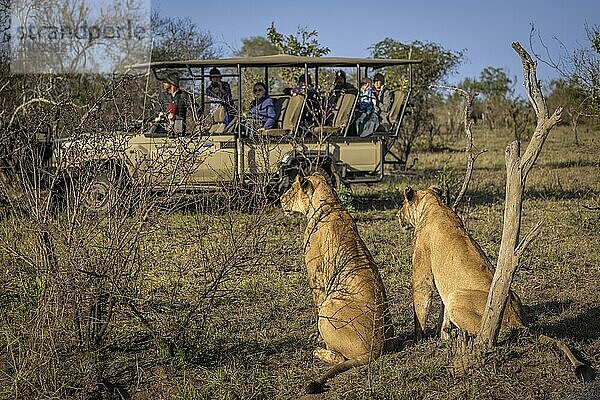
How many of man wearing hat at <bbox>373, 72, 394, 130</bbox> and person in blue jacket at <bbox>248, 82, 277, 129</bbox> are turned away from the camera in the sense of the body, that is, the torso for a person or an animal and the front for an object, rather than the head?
0

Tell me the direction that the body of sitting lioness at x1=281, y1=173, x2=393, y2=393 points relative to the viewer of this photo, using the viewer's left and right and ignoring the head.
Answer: facing away from the viewer and to the left of the viewer

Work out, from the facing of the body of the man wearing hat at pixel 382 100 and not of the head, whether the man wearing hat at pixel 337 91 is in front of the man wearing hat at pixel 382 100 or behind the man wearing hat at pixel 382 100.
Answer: in front

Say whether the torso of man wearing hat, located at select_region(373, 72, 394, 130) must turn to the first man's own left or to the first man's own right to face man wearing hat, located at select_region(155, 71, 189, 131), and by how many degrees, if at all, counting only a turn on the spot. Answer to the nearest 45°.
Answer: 0° — they already face them

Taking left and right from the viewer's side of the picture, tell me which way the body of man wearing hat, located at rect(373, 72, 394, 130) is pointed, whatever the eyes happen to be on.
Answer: facing the viewer and to the left of the viewer

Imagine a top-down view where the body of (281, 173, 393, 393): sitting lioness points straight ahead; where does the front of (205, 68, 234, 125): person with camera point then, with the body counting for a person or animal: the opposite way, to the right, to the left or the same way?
to the left

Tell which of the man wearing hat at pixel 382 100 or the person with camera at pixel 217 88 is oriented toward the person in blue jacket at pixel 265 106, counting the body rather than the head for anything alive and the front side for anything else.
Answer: the man wearing hat

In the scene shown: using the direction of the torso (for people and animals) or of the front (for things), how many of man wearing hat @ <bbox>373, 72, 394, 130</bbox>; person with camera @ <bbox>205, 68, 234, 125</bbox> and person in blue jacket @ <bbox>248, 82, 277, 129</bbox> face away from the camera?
0

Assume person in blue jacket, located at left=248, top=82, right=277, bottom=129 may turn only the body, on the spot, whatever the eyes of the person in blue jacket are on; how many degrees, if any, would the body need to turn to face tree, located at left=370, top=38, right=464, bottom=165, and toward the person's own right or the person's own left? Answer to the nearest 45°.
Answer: approximately 135° to the person's own right

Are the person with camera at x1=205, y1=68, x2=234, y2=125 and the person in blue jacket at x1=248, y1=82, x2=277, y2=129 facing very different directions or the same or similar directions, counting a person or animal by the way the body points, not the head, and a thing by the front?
same or similar directions

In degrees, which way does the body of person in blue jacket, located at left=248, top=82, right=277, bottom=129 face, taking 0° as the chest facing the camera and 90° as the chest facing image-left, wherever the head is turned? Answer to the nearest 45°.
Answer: approximately 45°

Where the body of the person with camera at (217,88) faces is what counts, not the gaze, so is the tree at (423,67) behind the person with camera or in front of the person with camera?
behind

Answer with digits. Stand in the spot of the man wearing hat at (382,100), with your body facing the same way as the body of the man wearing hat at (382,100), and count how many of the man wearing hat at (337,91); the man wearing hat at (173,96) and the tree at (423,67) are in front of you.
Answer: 2

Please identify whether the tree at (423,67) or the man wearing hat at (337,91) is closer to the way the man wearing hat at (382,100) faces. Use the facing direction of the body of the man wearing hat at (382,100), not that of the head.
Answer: the man wearing hat
